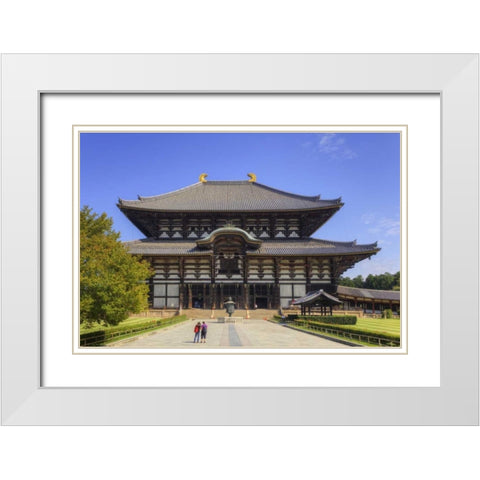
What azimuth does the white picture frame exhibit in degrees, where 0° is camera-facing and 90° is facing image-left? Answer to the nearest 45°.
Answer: approximately 0°
